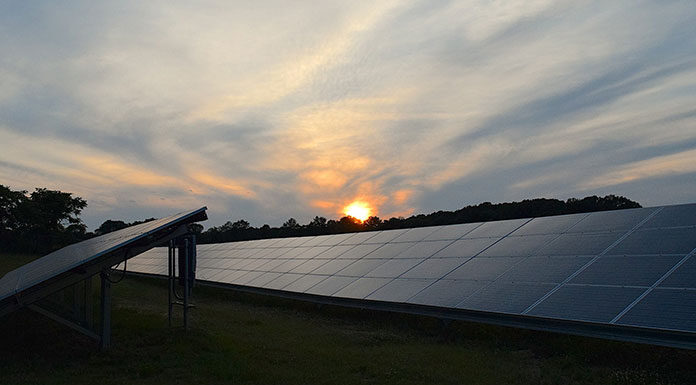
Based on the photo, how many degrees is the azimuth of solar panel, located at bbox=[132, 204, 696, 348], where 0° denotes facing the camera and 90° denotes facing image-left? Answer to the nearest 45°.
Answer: approximately 45°
